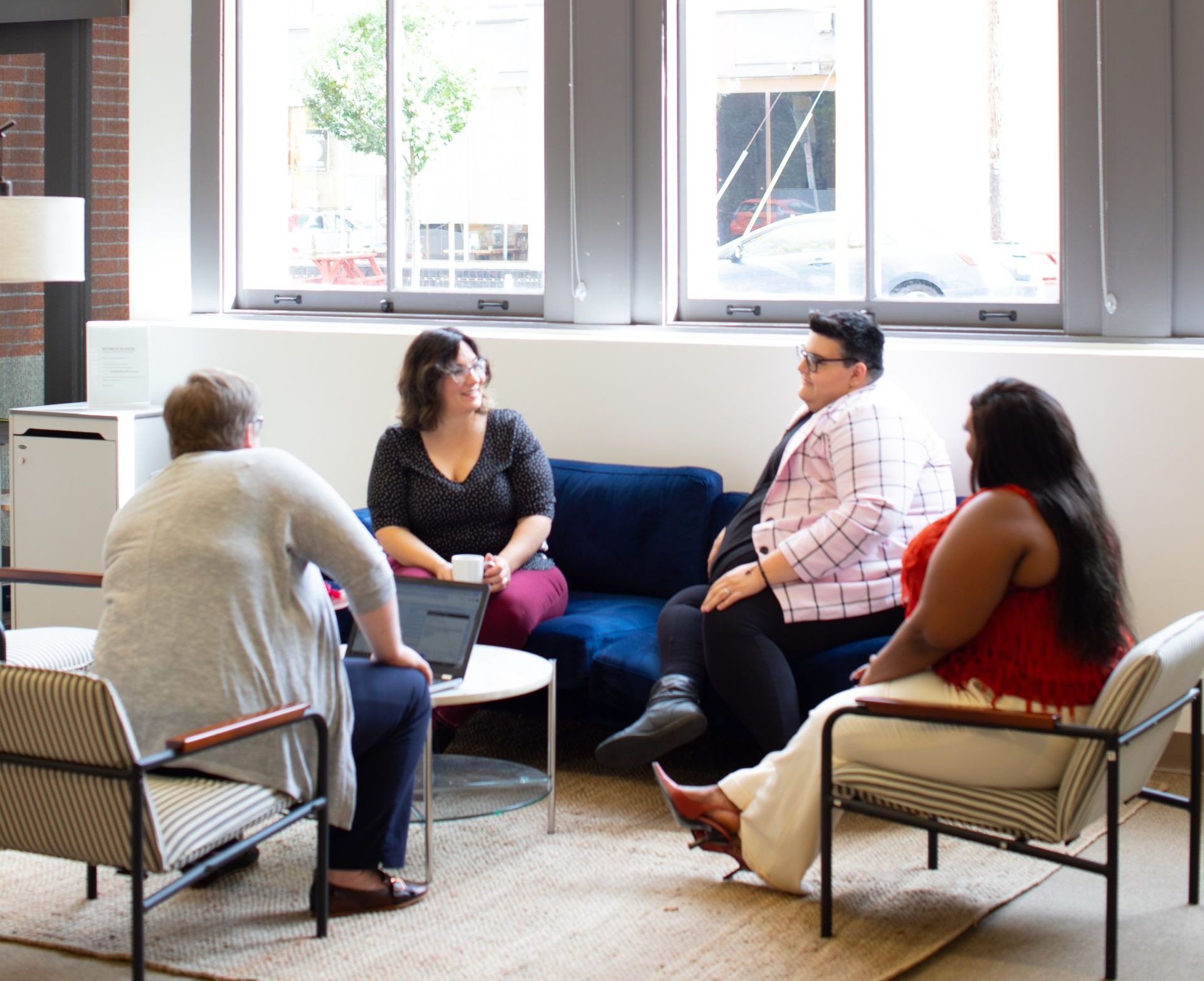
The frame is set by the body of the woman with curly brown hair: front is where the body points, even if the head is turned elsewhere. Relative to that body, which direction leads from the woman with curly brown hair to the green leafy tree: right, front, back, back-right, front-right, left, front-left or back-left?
back

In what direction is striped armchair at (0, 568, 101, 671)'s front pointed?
to the viewer's right

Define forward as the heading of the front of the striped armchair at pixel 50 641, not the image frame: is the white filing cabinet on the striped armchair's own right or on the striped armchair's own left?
on the striped armchair's own left

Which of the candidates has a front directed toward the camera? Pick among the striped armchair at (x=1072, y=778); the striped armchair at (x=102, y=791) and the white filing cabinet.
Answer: the white filing cabinet

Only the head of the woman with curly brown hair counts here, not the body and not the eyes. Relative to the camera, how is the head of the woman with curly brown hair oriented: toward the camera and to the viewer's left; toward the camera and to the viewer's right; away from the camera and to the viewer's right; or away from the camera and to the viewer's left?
toward the camera and to the viewer's right

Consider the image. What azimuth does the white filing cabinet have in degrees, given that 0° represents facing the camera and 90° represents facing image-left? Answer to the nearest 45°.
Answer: approximately 0°

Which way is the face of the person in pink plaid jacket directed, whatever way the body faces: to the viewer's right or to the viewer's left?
to the viewer's left

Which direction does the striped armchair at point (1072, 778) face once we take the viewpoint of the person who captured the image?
facing away from the viewer and to the left of the viewer

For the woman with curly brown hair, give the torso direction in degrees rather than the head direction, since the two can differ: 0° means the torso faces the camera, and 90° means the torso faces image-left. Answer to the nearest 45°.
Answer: approximately 0°

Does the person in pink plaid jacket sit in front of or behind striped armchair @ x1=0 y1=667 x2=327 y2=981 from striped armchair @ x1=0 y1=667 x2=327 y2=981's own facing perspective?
in front

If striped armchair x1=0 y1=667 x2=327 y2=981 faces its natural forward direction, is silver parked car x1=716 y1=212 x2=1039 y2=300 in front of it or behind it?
in front
